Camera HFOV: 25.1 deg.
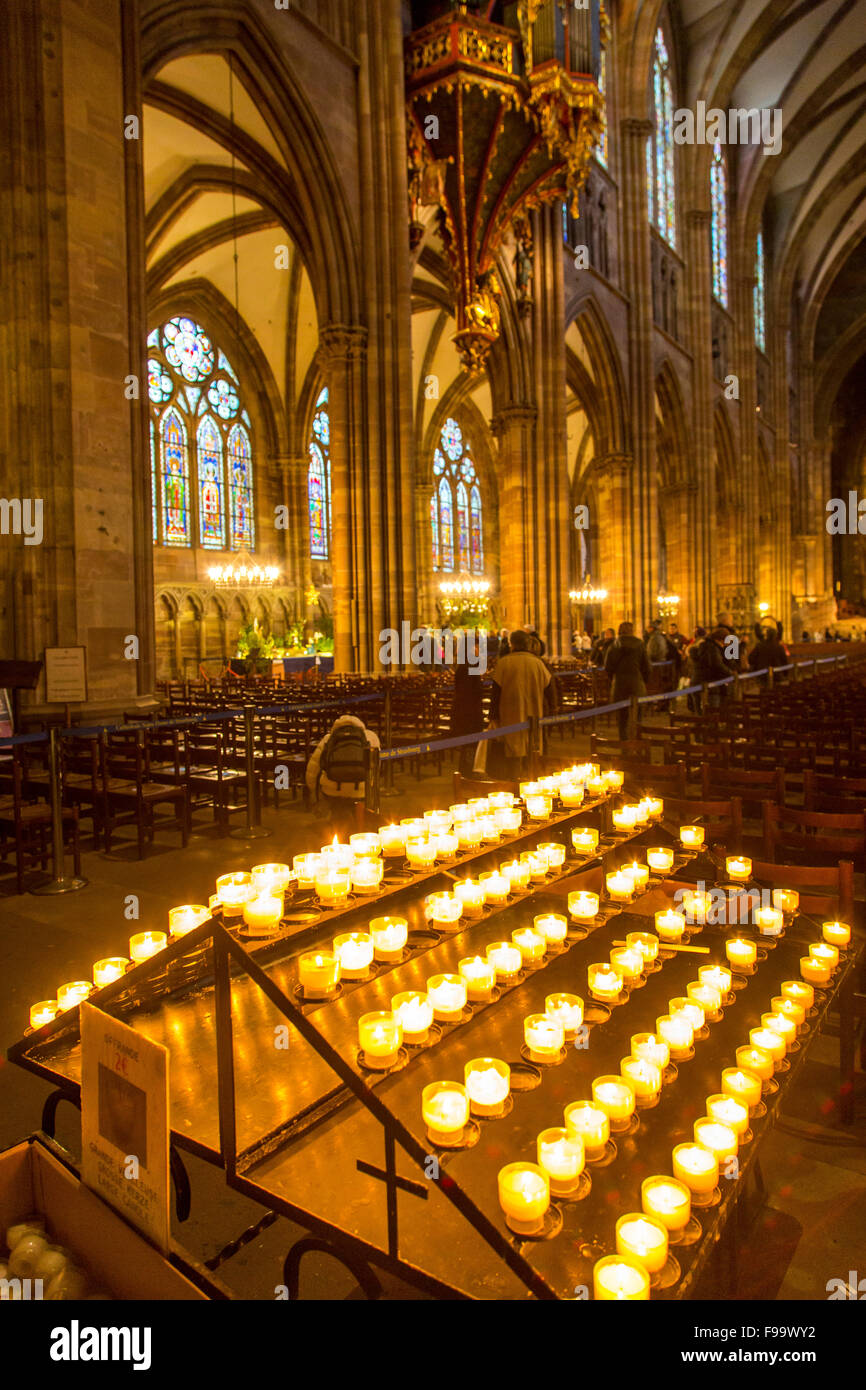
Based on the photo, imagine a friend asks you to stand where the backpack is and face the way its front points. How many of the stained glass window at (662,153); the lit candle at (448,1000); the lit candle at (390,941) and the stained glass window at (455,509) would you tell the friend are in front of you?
2

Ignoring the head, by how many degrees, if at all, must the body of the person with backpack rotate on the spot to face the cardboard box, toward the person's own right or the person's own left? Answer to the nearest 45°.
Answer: approximately 180°

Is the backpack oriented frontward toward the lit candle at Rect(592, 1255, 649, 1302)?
yes

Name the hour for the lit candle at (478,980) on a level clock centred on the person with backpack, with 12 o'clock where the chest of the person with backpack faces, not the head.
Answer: The lit candle is roughly at 6 o'clock from the person with backpack.

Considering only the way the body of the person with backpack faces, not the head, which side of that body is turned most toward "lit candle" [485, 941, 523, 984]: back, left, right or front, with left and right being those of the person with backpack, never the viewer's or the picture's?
back

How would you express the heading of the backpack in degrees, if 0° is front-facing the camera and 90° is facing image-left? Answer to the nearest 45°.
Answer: approximately 0°

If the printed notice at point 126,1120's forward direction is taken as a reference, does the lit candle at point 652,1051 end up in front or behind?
behind

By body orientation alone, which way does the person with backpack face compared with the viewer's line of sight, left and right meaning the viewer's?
facing away from the viewer

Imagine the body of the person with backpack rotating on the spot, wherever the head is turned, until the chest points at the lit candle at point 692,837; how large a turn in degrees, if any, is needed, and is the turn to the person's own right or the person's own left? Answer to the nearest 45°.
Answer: approximately 135° to the person's own right
